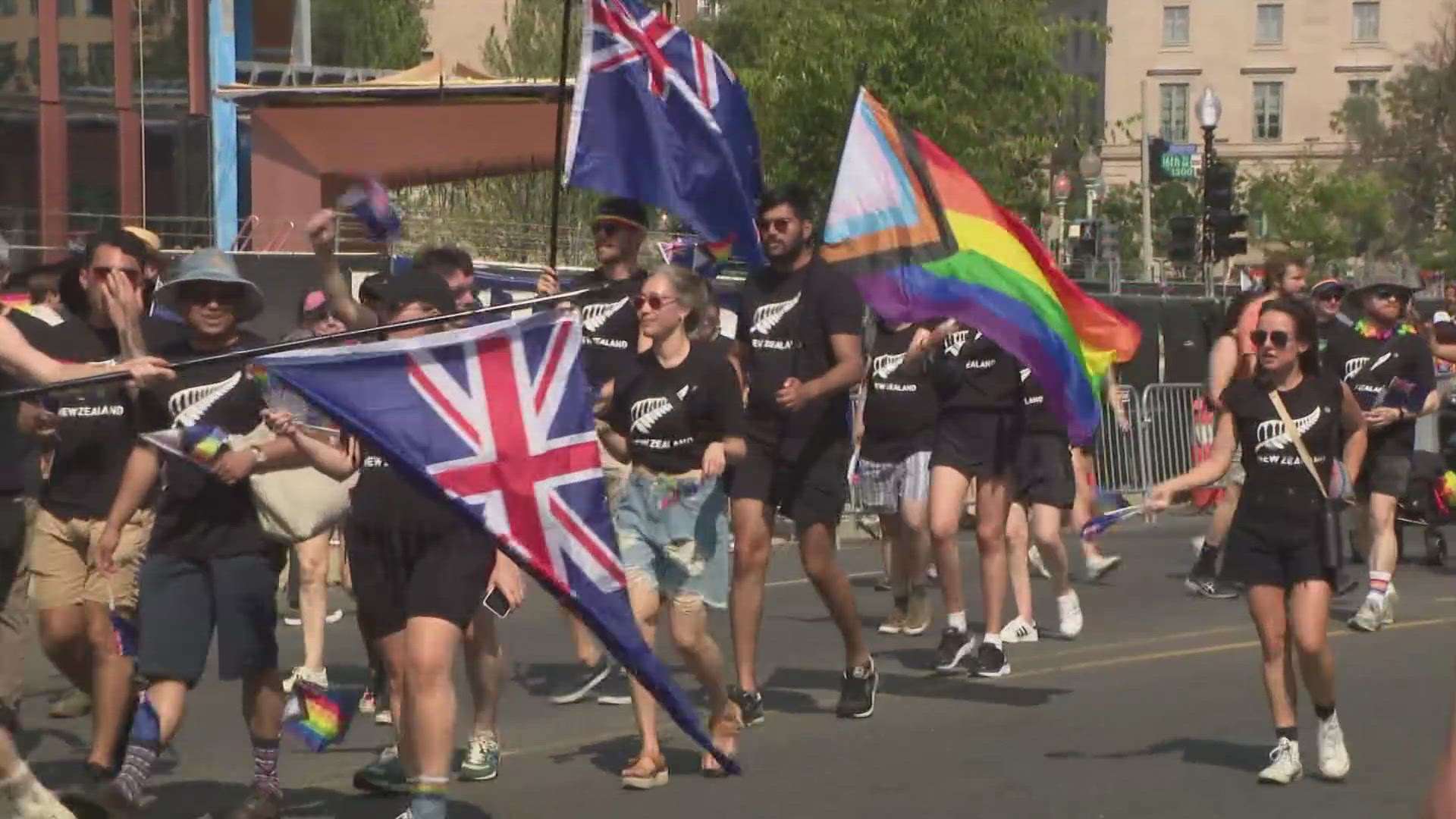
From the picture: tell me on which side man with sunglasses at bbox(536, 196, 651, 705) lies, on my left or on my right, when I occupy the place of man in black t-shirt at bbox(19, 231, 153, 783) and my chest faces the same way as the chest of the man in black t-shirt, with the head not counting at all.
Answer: on my left

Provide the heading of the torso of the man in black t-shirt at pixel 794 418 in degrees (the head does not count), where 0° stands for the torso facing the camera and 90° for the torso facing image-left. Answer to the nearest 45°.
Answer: approximately 45°

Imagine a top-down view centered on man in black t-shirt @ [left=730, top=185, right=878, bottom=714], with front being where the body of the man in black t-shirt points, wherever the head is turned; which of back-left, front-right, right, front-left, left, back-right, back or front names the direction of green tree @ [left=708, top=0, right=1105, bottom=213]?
back-right

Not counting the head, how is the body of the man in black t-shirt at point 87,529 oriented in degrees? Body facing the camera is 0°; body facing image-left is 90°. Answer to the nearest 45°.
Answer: approximately 0°

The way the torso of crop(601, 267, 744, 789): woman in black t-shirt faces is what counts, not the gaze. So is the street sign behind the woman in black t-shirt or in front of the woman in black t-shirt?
behind

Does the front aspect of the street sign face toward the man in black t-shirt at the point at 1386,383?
yes

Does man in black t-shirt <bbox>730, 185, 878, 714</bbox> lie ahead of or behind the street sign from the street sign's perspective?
ahead

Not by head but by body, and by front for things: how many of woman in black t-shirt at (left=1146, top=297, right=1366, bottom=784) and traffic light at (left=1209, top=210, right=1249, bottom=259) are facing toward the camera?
1
